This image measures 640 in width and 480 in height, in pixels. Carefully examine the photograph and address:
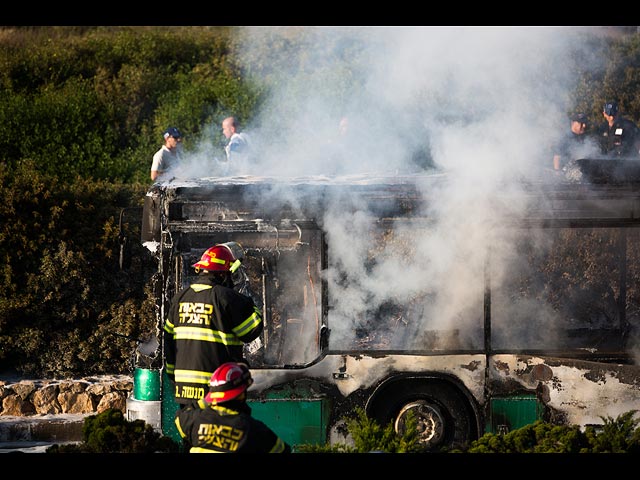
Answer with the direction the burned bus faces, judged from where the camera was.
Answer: facing to the left of the viewer

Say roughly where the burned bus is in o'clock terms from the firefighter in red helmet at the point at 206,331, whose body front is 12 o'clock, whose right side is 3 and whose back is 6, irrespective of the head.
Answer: The burned bus is roughly at 12 o'clock from the firefighter in red helmet.

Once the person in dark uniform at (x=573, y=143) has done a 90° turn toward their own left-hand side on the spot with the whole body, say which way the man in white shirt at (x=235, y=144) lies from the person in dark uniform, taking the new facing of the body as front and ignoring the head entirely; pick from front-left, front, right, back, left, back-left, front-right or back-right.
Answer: back-left

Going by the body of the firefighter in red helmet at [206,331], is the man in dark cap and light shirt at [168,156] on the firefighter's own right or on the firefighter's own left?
on the firefighter's own left

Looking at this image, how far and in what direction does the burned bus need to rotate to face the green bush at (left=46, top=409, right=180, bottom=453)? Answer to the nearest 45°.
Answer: approximately 45° to its left

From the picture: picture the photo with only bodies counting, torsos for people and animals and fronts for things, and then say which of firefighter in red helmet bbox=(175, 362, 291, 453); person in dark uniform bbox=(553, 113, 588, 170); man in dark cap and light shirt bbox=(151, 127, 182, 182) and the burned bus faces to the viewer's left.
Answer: the burned bus

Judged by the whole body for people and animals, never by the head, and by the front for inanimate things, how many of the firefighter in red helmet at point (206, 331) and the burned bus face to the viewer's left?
1

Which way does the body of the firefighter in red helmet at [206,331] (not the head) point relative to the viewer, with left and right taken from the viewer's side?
facing away from the viewer and to the right of the viewer

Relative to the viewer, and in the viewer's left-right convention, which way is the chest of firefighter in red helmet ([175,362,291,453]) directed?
facing away from the viewer and to the right of the viewer
